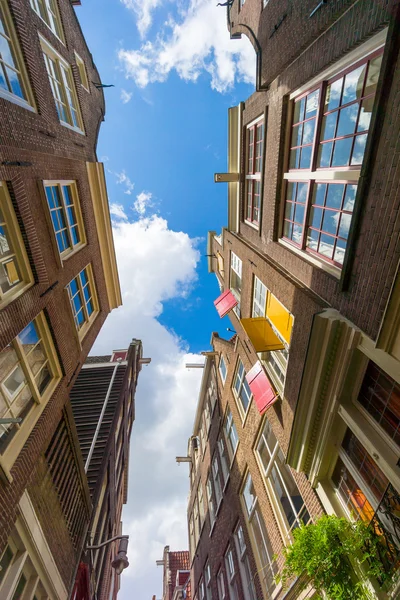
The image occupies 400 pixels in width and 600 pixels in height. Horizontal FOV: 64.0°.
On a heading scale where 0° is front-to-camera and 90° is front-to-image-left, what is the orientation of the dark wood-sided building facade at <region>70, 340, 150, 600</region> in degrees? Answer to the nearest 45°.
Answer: approximately 270°

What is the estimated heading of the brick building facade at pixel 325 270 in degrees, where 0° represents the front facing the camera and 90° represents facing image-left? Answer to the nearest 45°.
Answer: approximately 90°

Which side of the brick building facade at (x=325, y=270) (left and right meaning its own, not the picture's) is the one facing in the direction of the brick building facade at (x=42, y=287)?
front

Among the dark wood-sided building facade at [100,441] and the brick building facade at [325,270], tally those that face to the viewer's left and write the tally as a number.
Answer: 1

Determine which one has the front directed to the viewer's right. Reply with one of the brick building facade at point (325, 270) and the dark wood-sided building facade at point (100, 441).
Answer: the dark wood-sided building facade at point (100, 441)
